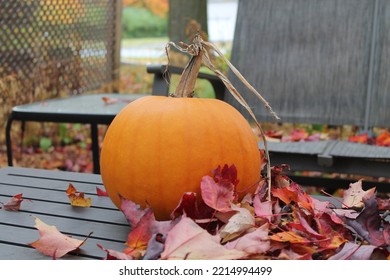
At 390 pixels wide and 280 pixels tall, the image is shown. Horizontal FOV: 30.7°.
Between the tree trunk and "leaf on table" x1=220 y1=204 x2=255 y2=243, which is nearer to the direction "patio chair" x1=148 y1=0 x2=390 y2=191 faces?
the leaf on table

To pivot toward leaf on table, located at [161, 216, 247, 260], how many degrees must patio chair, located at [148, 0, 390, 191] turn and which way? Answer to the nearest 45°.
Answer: approximately 45° to its left

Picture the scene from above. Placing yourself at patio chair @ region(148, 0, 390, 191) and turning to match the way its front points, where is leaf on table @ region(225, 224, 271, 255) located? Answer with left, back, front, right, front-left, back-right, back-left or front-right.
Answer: front-left

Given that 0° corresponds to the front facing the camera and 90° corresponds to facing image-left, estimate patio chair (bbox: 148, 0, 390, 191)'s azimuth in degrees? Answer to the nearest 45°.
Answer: approximately 45°

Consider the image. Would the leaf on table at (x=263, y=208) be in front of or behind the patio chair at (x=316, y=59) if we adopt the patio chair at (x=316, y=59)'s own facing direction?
in front

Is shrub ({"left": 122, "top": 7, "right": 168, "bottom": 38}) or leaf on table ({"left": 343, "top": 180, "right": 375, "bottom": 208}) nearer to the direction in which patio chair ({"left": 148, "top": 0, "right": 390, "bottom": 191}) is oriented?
the leaf on table
